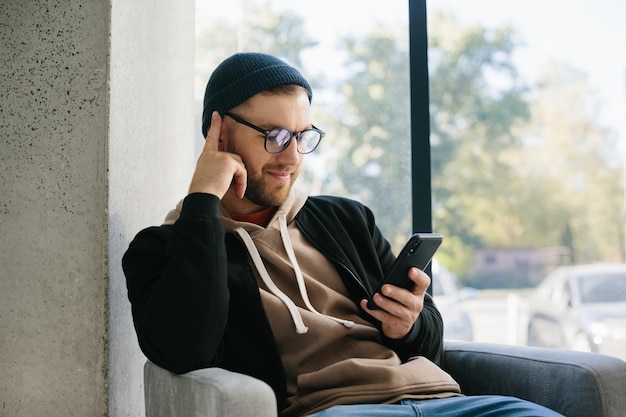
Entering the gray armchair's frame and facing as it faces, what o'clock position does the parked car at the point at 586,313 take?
The parked car is roughly at 8 o'clock from the gray armchair.

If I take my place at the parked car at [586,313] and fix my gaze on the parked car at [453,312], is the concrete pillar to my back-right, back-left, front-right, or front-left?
front-left

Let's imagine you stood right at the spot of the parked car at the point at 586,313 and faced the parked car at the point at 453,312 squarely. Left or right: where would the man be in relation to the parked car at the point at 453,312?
left

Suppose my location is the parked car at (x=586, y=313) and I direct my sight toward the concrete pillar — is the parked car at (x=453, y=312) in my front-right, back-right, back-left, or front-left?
front-right

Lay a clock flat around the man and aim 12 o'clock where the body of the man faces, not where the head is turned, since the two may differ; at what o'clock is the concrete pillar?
The concrete pillar is roughly at 5 o'clock from the man.

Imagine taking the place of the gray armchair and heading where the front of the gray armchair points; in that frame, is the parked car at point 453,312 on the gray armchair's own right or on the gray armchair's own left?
on the gray armchair's own left

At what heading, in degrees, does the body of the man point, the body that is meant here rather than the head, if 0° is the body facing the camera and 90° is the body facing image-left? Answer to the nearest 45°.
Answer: approximately 315°

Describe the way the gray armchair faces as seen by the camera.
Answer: facing the viewer and to the right of the viewer

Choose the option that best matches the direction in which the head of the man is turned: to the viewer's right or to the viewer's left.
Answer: to the viewer's right

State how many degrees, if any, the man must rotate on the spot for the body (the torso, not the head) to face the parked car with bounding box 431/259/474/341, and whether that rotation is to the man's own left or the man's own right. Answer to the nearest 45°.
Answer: approximately 135° to the man's own left
